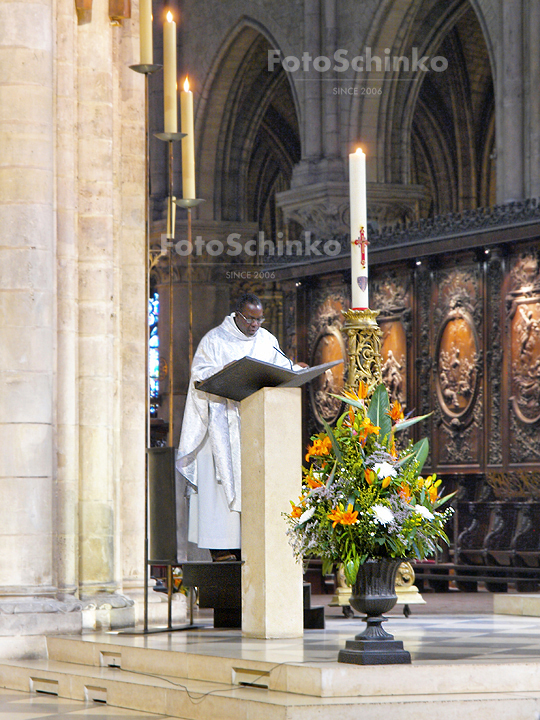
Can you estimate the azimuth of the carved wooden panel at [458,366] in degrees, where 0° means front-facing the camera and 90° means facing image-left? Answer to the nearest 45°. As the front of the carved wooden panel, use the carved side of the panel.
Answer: approximately 45°

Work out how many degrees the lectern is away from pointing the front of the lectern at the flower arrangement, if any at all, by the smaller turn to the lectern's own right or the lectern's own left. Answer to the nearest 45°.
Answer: approximately 45° to the lectern's own right

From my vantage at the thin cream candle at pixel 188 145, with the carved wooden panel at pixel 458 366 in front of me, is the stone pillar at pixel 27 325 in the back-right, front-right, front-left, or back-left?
back-left

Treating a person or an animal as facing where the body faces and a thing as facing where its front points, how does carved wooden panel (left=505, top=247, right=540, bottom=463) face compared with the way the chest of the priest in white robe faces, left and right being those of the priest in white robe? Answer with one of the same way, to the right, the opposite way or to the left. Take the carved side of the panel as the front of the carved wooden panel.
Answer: to the right

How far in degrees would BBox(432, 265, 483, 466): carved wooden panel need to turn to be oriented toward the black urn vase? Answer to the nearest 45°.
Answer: approximately 45° to its left

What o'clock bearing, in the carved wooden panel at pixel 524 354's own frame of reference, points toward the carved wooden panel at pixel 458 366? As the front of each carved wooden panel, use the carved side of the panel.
the carved wooden panel at pixel 458 366 is roughly at 3 o'clock from the carved wooden panel at pixel 524 354.

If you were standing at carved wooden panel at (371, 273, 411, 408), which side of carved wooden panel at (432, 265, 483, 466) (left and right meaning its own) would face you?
right
